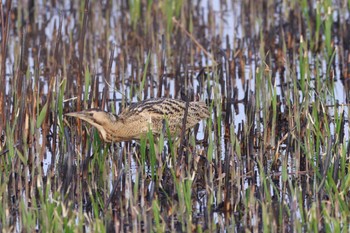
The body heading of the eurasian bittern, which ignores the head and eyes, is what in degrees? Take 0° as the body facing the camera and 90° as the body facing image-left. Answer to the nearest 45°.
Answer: approximately 90°
